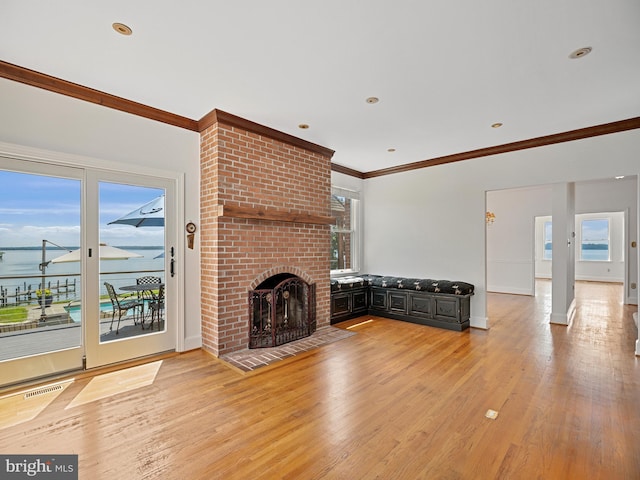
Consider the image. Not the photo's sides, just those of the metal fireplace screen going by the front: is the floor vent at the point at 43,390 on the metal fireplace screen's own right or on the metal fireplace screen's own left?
on the metal fireplace screen's own right

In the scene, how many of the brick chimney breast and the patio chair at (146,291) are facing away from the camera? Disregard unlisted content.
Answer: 0

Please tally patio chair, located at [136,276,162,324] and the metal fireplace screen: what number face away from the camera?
0

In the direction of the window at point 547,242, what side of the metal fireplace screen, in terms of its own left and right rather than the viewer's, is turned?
left

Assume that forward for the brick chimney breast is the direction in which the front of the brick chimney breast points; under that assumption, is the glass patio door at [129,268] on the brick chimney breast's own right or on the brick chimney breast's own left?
on the brick chimney breast's own right

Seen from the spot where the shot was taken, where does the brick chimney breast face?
facing the viewer and to the right of the viewer

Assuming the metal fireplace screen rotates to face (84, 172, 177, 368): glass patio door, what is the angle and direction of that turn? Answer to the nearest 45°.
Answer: approximately 135° to its right
